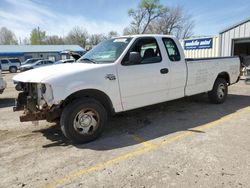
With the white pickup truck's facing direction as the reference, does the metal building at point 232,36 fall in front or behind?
behind

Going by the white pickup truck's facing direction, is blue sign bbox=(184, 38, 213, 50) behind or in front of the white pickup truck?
behind

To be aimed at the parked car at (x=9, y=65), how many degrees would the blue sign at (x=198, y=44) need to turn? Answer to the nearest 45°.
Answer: approximately 90° to its right

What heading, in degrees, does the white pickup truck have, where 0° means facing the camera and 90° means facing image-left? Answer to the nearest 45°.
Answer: approximately 45°

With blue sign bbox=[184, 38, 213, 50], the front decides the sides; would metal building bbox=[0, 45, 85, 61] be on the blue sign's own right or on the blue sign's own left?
on the blue sign's own right

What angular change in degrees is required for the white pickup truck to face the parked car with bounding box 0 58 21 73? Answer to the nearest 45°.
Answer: approximately 90° to its right

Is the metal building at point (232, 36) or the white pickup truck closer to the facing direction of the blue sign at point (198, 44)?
the white pickup truck
